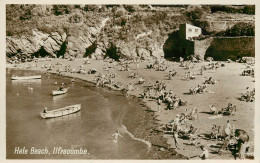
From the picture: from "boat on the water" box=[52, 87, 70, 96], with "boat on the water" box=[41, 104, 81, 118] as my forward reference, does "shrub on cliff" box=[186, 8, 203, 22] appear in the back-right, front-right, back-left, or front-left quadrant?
back-left

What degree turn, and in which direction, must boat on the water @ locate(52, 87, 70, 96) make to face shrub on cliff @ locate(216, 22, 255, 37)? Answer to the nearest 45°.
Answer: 0° — it already faces it

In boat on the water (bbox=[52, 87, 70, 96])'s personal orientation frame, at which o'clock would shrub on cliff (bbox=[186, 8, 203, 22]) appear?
The shrub on cliff is roughly at 11 o'clock from the boat on the water.

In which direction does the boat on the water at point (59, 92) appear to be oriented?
to the viewer's right
